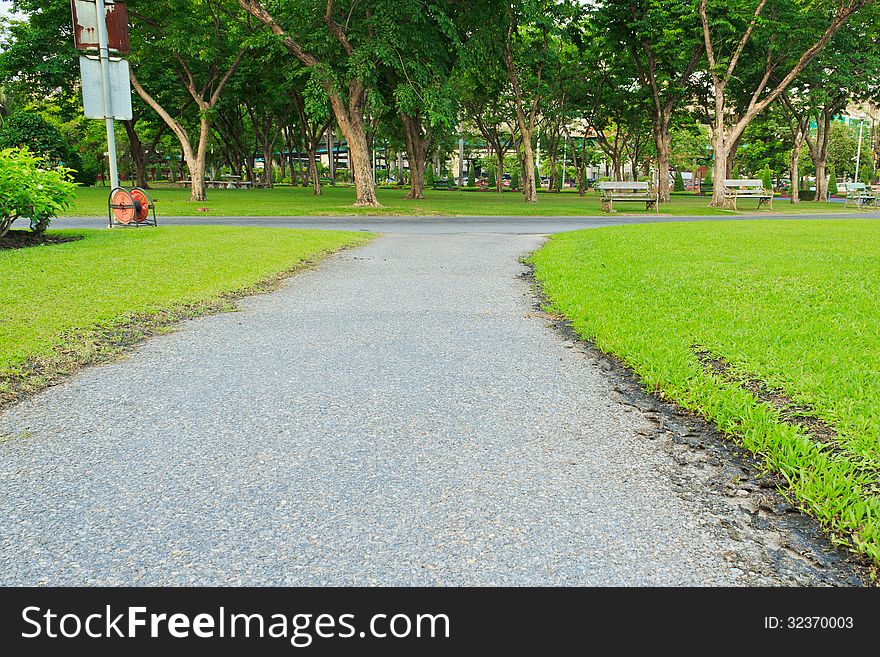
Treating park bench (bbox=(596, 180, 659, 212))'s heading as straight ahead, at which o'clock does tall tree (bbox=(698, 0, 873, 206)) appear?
The tall tree is roughly at 8 o'clock from the park bench.

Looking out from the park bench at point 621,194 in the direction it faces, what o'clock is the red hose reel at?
The red hose reel is roughly at 1 o'clock from the park bench.

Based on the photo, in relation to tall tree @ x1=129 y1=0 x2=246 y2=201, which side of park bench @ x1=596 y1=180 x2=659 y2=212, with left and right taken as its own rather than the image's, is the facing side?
right

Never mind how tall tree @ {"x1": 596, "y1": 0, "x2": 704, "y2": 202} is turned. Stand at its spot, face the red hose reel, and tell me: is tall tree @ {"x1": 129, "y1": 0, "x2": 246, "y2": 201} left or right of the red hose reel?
right

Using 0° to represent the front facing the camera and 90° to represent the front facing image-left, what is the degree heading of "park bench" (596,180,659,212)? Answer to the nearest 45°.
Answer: approximately 0°

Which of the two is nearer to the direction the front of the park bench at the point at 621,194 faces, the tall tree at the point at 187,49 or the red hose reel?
the red hose reel

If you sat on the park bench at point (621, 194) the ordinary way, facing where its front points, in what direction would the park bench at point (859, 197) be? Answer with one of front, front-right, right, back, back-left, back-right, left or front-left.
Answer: back-left

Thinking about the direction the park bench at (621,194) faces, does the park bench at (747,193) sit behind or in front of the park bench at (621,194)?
behind
